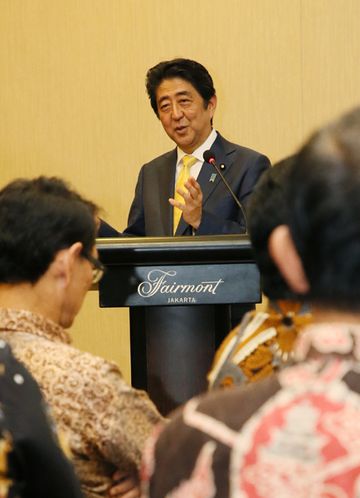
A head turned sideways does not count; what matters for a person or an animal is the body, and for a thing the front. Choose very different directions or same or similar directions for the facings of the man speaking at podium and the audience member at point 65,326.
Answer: very different directions

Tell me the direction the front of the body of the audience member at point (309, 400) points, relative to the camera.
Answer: away from the camera

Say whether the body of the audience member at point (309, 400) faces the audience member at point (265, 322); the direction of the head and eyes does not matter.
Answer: yes

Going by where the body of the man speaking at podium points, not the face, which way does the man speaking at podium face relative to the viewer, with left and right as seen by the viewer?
facing the viewer and to the left of the viewer

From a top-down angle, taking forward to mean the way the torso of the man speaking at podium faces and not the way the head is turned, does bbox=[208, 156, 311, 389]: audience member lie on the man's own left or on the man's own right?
on the man's own left

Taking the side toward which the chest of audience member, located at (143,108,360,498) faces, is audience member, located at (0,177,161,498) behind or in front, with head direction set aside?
in front

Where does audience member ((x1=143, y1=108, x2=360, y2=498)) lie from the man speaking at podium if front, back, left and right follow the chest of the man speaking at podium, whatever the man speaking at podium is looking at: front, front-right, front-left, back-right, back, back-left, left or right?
front-left

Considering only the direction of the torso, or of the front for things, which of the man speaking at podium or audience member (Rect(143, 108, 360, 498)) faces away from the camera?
the audience member

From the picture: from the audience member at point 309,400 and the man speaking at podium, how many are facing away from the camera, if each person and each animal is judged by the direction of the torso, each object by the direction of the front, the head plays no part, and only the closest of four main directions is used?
1

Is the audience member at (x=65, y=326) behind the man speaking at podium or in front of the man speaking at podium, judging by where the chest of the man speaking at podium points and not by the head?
in front

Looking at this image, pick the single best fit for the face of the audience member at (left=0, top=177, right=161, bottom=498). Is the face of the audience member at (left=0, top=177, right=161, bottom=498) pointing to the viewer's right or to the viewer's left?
to the viewer's right

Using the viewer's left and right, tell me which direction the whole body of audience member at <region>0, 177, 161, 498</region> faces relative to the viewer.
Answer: facing away from the viewer and to the right of the viewer
